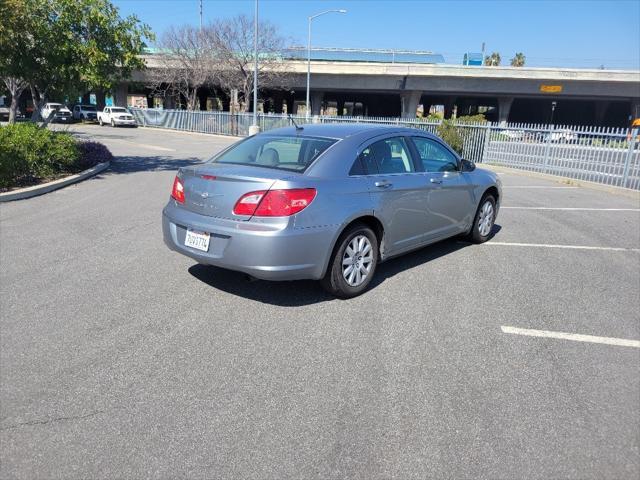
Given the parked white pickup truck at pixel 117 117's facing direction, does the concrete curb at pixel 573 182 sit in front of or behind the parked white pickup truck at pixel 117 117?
in front

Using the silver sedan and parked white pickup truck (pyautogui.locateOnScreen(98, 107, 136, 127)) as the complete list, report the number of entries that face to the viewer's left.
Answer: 0

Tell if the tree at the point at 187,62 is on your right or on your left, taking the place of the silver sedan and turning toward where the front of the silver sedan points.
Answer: on your left

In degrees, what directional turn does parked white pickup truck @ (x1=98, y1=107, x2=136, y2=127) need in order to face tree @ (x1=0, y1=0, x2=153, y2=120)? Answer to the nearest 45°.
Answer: approximately 45° to its right

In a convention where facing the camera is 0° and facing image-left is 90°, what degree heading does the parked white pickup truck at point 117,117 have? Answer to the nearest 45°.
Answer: approximately 315°

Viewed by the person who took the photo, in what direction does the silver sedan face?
facing away from the viewer and to the right of the viewer

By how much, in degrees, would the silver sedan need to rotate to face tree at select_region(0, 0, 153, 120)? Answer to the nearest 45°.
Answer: approximately 90° to its left

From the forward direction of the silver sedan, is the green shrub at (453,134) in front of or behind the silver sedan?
in front

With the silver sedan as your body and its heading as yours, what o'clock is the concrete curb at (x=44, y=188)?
The concrete curb is roughly at 9 o'clock from the silver sedan.

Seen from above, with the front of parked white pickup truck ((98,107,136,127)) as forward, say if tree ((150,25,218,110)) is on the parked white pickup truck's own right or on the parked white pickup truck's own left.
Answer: on the parked white pickup truck's own left

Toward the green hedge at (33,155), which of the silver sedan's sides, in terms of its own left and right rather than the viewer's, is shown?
left

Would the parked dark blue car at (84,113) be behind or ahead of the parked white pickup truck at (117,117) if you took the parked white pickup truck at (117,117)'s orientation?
behind
